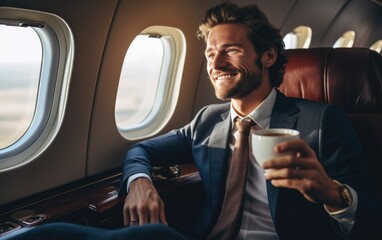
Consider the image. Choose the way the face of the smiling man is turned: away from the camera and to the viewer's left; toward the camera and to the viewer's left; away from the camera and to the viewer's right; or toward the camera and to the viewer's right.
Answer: toward the camera and to the viewer's left

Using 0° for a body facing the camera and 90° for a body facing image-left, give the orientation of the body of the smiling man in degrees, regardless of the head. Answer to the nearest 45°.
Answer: approximately 45°
